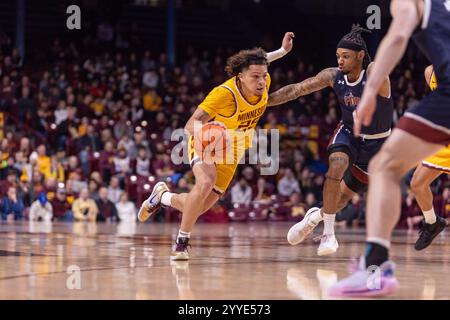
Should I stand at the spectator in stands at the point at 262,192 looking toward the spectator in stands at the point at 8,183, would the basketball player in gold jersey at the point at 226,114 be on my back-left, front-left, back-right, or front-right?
front-left

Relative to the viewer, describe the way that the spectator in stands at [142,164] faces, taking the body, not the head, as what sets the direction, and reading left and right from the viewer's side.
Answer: facing the viewer

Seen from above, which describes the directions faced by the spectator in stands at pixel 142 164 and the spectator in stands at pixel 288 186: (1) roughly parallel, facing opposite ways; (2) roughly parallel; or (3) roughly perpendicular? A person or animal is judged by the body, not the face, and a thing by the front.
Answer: roughly parallel

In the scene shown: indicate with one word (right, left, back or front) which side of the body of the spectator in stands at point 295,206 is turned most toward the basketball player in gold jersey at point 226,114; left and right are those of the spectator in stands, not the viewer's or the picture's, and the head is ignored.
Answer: front

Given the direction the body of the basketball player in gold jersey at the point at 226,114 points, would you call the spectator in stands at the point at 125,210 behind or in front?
behind

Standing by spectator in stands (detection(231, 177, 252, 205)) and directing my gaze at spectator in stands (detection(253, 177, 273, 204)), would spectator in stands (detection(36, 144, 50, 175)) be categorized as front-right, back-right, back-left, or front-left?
back-left

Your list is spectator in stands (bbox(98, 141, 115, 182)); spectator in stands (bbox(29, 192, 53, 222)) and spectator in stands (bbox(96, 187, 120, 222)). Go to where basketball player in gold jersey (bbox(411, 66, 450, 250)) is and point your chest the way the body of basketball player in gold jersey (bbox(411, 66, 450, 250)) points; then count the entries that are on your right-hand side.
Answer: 3

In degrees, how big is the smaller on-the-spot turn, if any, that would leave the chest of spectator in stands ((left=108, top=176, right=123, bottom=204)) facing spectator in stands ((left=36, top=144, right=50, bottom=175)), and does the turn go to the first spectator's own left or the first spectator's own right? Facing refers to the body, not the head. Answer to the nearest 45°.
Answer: approximately 90° to the first spectator's own right

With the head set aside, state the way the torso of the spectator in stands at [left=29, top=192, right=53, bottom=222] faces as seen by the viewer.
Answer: toward the camera

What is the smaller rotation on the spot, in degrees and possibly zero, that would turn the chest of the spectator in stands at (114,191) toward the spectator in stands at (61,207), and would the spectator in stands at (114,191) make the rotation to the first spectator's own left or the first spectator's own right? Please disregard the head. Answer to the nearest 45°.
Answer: approximately 90° to the first spectator's own right

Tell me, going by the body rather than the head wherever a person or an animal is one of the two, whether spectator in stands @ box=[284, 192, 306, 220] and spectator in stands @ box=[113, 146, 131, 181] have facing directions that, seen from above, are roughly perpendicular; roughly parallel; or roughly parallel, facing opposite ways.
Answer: roughly parallel

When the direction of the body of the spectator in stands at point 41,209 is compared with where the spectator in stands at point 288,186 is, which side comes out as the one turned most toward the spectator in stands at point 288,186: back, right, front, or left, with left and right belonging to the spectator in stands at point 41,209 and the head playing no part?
left

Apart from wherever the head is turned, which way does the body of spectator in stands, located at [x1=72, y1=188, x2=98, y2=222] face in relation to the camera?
toward the camera
